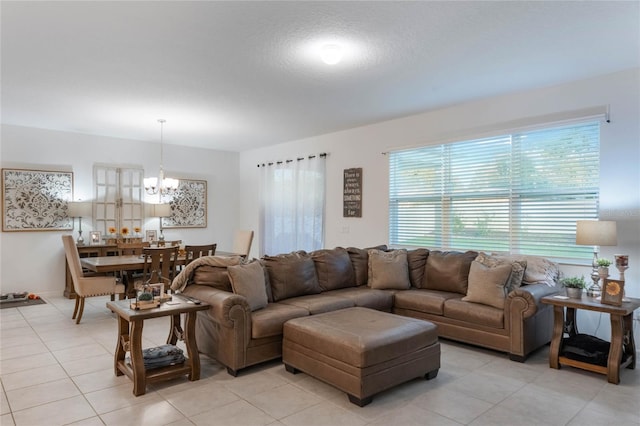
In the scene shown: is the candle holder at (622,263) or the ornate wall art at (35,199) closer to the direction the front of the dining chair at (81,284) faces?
the candle holder

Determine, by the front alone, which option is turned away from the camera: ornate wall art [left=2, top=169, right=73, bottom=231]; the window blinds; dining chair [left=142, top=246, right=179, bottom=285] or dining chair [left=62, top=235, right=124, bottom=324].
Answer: dining chair [left=142, top=246, right=179, bottom=285]

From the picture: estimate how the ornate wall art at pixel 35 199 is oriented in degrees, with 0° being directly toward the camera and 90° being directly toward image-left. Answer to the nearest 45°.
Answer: approximately 0°

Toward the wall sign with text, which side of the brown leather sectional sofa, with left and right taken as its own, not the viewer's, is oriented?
back

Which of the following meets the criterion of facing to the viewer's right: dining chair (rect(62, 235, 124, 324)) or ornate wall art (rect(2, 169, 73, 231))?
the dining chair

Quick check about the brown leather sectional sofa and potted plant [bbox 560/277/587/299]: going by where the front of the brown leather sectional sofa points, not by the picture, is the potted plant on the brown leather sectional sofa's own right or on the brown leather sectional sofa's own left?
on the brown leather sectional sofa's own left

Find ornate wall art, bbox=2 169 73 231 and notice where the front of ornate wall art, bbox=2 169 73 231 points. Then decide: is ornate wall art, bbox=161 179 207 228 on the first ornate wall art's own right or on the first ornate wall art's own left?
on the first ornate wall art's own left

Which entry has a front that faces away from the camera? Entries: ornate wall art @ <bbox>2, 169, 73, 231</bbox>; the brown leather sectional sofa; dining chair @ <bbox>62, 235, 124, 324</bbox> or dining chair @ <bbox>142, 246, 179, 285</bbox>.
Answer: dining chair @ <bbox>142, 246, 179, 285</bbox>

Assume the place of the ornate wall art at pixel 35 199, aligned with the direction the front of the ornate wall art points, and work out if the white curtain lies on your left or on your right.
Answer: on your left

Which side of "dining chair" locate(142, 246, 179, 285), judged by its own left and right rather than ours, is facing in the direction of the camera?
back

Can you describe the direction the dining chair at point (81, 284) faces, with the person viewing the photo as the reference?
facing to the right of the viewer

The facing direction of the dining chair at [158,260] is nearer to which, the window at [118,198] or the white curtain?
the window
